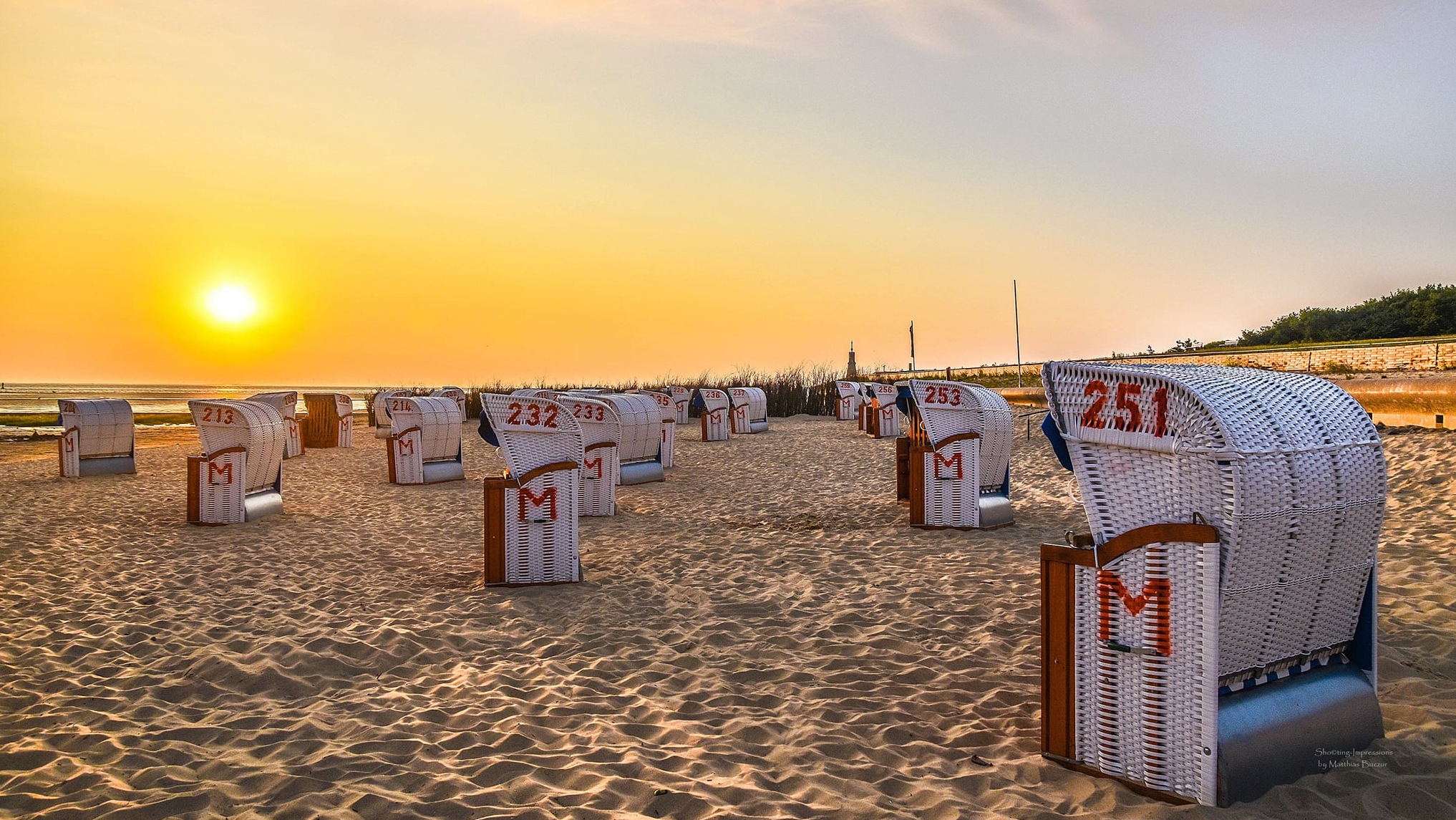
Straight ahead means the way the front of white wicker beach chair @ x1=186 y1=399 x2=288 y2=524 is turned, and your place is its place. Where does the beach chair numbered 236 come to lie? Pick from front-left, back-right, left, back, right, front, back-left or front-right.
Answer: right

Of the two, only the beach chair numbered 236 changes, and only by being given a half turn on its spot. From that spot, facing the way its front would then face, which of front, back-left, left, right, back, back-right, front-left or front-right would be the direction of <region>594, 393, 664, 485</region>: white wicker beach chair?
right

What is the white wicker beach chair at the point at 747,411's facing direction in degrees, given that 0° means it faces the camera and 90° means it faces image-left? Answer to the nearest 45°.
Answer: approximately 135°

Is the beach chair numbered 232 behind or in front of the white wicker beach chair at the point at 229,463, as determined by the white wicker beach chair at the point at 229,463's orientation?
behind

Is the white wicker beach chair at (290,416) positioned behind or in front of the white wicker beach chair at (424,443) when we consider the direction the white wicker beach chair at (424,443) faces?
in front

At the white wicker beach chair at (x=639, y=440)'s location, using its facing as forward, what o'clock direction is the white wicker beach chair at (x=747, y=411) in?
the white wicker beach chair at (x=747, y=411) is roughly at 2 o'clock from the white wicker beach chair at (x=639, y=440).
